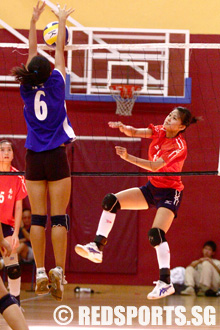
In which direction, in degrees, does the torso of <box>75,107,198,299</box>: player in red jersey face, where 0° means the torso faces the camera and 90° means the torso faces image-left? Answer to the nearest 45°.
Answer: approximately 45°

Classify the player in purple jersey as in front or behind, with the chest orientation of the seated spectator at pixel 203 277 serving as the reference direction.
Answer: in front

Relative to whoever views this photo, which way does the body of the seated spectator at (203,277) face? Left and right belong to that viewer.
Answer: facing the viewer and to the left of the viewer

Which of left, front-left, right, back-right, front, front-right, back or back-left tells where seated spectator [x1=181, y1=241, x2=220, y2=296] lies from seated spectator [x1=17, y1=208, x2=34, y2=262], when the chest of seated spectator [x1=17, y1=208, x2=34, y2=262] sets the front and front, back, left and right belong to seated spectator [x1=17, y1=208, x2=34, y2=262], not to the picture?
left

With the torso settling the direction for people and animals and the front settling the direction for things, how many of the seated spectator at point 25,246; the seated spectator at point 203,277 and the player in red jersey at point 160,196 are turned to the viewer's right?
0

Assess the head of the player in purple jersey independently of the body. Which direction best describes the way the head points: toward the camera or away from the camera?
away from the camera

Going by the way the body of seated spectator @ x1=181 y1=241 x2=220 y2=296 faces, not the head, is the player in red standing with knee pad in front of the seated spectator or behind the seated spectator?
in front

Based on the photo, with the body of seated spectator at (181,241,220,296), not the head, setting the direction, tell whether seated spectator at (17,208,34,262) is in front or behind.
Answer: in front

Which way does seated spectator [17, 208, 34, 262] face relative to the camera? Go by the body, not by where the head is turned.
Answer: toward the camera
